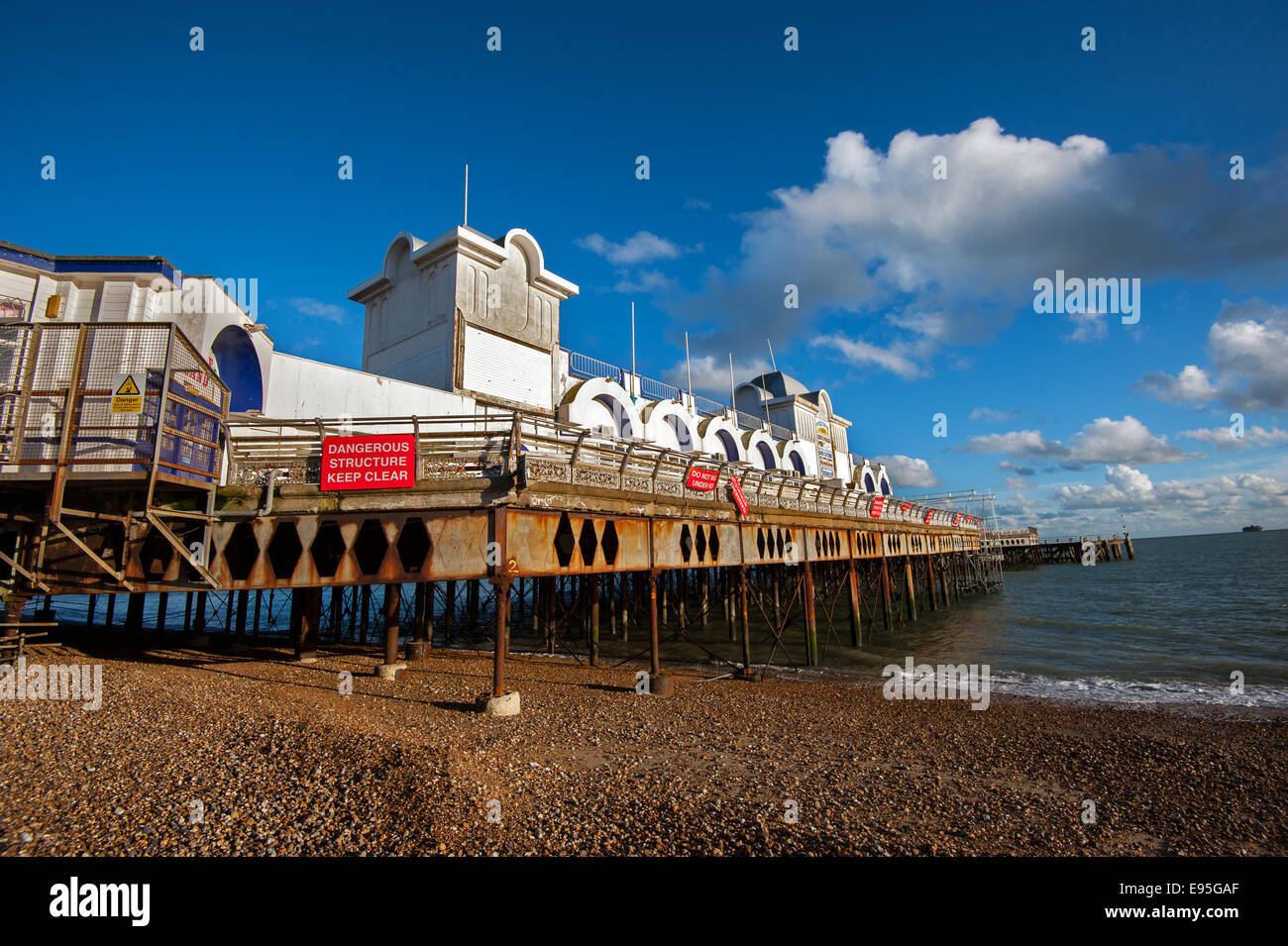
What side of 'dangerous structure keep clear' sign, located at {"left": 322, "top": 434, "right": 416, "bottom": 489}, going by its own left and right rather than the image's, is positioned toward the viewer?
front

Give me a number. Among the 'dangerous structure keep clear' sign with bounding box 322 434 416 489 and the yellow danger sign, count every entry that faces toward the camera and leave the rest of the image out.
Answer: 2

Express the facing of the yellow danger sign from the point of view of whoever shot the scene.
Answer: facing the viewer

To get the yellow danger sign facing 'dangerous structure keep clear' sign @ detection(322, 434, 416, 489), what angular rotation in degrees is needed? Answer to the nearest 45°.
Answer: approximately 90° to its left

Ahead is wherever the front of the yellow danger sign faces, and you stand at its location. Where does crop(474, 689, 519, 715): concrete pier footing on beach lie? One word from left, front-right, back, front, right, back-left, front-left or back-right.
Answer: left

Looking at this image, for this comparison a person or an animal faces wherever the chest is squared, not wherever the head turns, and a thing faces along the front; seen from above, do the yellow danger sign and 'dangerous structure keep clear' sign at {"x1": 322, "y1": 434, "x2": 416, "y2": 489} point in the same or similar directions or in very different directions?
same or similar directions
